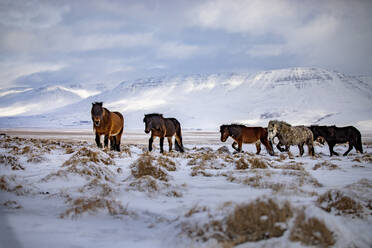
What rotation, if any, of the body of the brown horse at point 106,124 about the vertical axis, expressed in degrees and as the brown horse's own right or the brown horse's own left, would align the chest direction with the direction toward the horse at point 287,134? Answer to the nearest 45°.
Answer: approximately 135° to the brown horse's own left

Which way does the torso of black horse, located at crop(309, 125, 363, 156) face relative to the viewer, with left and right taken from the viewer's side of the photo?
facing to the left of the viewer

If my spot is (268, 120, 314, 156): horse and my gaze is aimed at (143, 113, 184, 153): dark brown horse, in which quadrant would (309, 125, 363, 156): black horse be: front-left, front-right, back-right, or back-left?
back-right

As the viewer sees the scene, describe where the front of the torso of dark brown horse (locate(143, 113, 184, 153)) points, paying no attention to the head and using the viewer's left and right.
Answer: facing the viewer and to the left of the viewer

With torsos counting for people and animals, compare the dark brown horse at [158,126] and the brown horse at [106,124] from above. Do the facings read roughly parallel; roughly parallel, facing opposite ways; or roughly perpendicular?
roughly parallel

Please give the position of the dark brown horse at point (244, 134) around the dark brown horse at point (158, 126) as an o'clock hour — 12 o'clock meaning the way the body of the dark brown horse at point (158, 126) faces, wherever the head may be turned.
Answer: the dark brown horse at point (244, 134) is roughly at 7 o'clock from the dark brown horse at point (158, 126).

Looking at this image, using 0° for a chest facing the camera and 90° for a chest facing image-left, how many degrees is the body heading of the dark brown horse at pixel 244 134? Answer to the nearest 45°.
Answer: approximately 90°

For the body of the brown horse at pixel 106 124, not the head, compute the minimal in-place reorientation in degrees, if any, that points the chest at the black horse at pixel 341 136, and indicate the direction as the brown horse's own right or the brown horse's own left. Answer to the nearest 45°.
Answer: approximately 135° to the brown horse's own left

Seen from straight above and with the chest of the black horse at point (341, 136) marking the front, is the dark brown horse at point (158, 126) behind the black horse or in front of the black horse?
in front

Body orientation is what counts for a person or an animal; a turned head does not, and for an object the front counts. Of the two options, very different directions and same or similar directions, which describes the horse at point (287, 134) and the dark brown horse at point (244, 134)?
same or similar directions

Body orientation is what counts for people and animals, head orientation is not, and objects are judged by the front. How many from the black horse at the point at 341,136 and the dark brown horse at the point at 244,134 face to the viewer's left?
2

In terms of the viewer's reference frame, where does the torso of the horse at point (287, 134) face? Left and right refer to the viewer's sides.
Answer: facing to the left of the viewer

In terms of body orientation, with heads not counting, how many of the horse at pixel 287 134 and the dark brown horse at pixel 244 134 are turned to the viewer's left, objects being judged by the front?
2

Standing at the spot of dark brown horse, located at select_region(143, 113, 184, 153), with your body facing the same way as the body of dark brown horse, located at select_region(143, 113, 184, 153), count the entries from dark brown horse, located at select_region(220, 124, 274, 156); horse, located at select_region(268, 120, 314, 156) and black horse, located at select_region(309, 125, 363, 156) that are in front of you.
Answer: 0

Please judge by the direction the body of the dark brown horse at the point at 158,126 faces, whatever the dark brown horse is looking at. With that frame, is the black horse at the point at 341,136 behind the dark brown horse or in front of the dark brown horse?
behind

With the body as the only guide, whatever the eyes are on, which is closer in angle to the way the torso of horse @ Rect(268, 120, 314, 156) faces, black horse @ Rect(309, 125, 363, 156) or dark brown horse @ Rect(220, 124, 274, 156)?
the dark brown horse

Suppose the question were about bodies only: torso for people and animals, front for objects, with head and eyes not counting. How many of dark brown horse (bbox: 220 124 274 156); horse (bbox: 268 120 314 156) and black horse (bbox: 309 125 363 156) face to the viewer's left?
3
